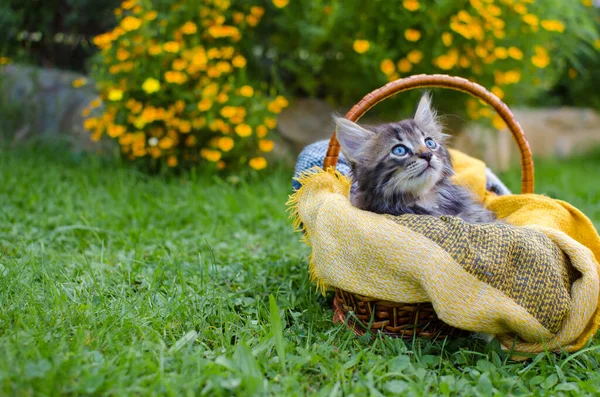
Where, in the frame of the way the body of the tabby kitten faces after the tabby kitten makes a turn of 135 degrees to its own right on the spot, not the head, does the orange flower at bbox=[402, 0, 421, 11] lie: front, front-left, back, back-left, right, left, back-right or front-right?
right

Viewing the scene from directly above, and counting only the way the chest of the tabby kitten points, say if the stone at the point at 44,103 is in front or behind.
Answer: behind

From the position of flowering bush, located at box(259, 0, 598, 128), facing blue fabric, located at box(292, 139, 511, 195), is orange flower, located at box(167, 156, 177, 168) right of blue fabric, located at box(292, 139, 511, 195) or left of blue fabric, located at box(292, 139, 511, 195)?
right

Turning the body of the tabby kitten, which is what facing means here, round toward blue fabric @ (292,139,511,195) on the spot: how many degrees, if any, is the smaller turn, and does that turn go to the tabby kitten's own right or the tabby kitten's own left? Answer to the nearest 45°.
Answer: approximately 180°

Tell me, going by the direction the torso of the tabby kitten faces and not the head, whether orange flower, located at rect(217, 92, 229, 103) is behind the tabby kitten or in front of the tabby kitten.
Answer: behind
